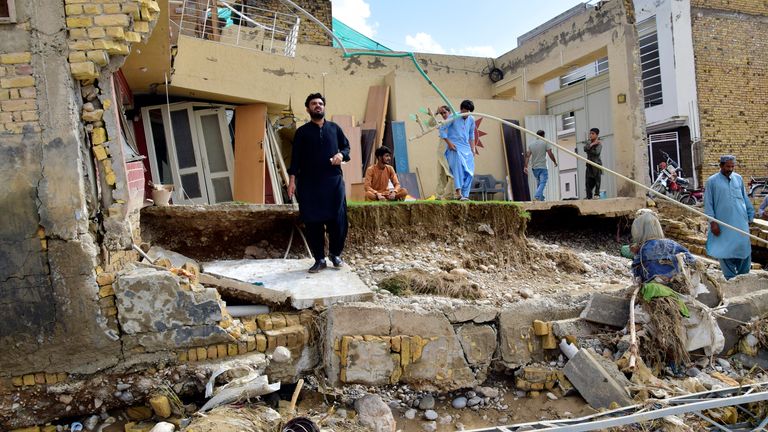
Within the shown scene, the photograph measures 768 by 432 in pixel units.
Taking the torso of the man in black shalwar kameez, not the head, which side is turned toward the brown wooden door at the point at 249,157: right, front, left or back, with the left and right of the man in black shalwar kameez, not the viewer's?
back

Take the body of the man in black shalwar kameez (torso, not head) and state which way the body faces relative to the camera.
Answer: toward the camera

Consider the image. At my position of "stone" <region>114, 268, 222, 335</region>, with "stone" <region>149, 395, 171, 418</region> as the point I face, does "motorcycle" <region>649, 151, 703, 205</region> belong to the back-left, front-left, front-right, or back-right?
back-left

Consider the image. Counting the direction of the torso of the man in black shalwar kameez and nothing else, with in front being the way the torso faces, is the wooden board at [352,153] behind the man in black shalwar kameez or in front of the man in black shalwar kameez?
behind

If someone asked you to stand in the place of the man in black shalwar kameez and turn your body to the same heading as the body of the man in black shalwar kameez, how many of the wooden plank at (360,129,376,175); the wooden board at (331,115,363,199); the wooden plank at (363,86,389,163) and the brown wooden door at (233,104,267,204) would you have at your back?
4

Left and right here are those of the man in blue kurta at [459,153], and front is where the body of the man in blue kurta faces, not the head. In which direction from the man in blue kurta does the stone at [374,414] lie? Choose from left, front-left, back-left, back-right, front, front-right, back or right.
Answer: front

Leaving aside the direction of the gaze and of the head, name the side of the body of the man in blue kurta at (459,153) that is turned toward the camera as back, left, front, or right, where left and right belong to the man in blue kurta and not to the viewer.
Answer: front

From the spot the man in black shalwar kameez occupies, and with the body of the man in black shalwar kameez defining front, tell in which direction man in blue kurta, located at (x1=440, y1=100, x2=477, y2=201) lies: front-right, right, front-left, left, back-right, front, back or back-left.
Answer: back-left

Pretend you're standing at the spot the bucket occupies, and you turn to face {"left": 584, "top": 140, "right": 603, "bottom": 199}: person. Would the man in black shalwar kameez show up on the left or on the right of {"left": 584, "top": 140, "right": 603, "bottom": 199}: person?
right

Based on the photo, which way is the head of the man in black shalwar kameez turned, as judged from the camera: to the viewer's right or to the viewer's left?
to the viewer's right

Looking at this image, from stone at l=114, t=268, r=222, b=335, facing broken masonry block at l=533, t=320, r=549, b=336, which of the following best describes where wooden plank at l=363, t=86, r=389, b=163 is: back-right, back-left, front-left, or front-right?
front-left

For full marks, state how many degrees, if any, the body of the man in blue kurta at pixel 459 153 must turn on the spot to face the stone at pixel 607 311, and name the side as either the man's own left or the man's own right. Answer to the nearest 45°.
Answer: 0° — they already face it

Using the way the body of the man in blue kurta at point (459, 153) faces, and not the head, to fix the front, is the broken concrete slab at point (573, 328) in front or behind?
in front

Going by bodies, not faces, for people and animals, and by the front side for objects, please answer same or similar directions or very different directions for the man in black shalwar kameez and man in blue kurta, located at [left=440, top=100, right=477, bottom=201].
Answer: same or similar directions

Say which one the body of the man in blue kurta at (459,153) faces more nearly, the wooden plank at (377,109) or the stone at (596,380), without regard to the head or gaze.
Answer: the stone
